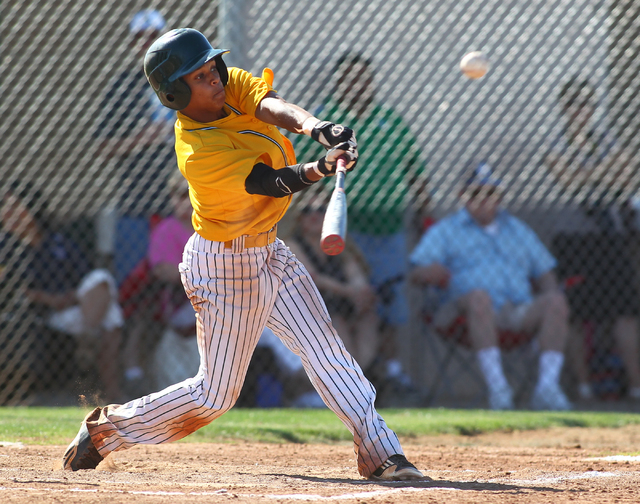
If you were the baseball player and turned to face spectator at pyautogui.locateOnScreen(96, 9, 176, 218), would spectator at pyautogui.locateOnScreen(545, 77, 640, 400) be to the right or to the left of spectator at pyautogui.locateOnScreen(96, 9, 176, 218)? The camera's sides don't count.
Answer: right

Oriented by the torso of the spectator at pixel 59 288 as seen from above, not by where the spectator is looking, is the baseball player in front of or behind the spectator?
in front

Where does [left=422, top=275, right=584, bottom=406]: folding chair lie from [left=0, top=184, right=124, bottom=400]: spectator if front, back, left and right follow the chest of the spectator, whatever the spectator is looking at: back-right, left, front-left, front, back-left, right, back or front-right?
front-left

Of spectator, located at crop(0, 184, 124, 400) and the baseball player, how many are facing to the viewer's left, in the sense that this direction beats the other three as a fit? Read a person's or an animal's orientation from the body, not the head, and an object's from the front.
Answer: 0

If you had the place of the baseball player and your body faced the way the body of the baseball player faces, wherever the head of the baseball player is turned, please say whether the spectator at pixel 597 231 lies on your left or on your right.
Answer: on your left
